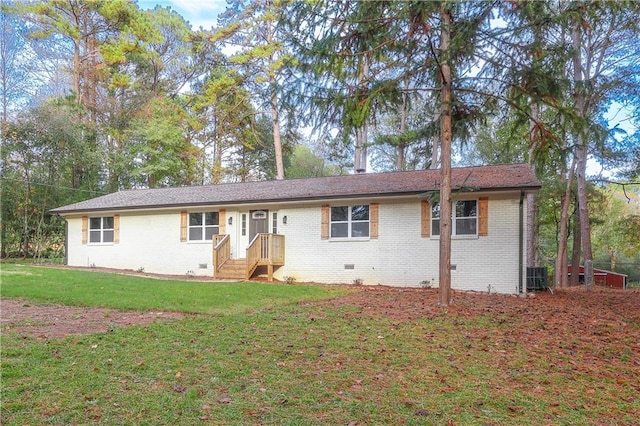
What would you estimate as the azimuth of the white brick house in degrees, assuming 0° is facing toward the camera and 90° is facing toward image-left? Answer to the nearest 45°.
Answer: approximately 45°

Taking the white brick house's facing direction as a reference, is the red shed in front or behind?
behind
